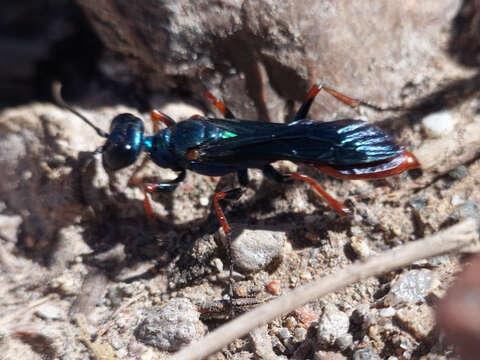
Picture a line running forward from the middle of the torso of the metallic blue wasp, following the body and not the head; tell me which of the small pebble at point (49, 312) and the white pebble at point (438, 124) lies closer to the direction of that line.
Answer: the small pebble

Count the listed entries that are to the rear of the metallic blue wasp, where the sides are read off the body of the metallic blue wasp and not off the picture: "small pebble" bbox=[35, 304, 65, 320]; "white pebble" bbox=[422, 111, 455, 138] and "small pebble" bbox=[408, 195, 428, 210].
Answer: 2

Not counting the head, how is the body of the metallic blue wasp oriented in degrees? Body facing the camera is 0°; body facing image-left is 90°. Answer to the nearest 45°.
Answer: approximately 90°

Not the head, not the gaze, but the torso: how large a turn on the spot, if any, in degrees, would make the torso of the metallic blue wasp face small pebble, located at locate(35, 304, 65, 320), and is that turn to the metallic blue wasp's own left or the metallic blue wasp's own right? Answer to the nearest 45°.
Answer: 0° — it already faces it
